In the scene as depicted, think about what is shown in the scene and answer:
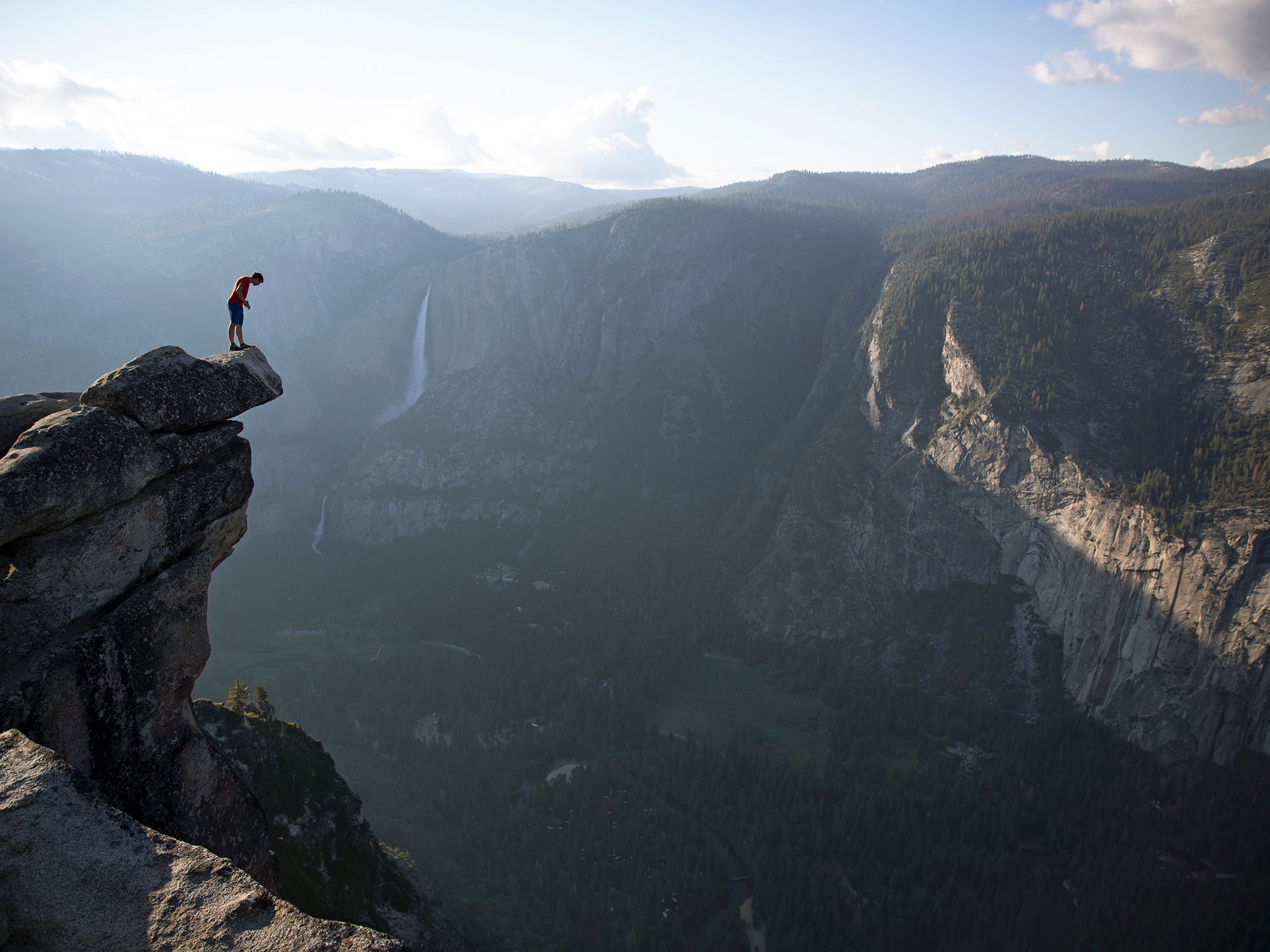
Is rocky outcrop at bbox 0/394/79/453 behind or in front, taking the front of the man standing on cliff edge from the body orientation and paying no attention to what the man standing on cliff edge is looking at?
behind

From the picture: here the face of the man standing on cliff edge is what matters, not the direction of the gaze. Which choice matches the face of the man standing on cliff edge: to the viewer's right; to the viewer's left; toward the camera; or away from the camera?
to the viewer's right

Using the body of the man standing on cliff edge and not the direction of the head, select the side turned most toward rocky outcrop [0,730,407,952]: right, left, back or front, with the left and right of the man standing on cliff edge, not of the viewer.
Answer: right

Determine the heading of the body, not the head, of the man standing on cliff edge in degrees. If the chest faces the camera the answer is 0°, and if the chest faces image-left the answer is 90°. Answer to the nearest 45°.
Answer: approximately 270°
